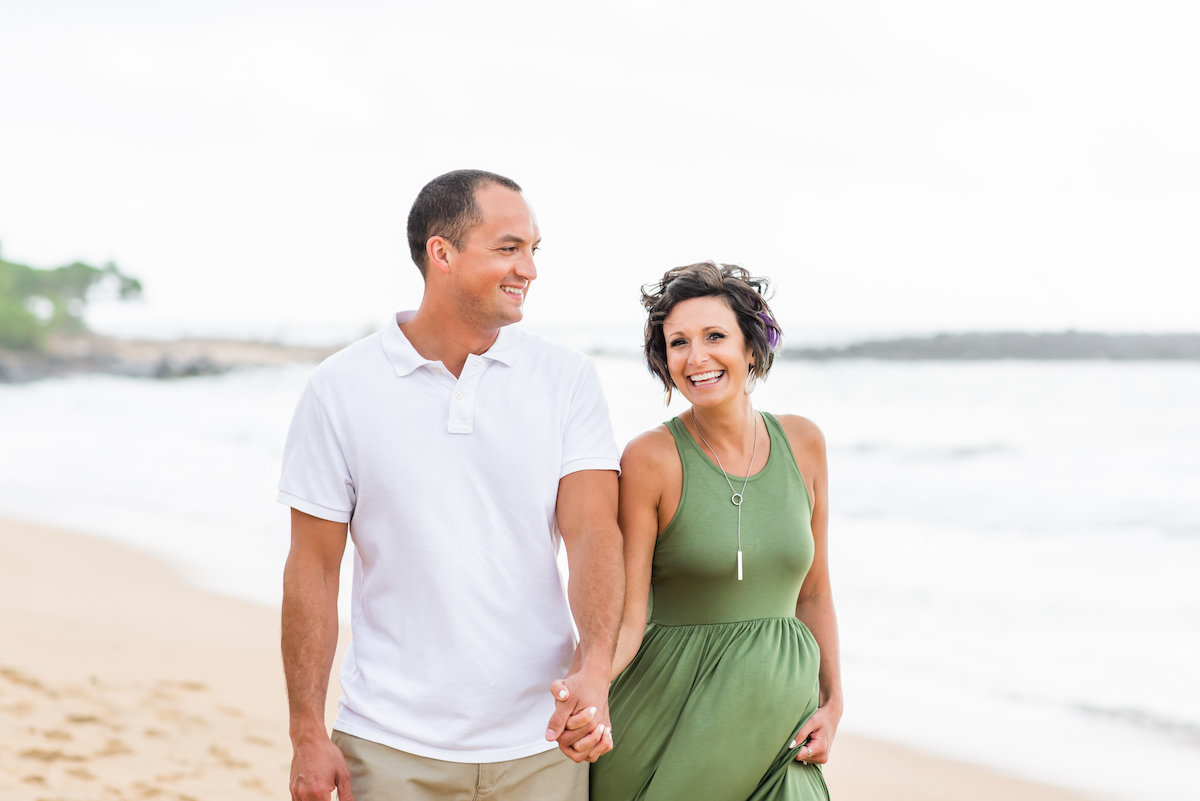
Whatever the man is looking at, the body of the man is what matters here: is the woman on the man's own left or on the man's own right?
on the man's own left

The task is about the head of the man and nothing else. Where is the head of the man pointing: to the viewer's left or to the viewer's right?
to the viewer's right

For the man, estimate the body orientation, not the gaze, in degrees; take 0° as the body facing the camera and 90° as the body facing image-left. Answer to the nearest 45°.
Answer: approximately 0°
